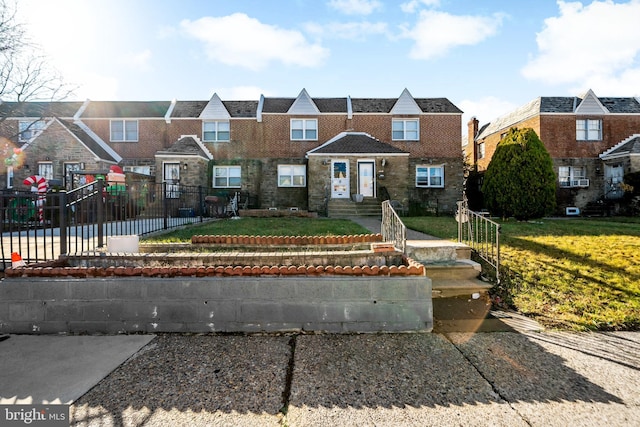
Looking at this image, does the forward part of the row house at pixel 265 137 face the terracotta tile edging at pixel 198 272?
yes

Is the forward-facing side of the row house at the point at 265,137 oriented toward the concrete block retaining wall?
yes

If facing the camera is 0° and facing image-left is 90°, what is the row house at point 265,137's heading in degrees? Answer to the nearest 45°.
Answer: approximately 0°

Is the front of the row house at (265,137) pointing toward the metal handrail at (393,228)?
yes
